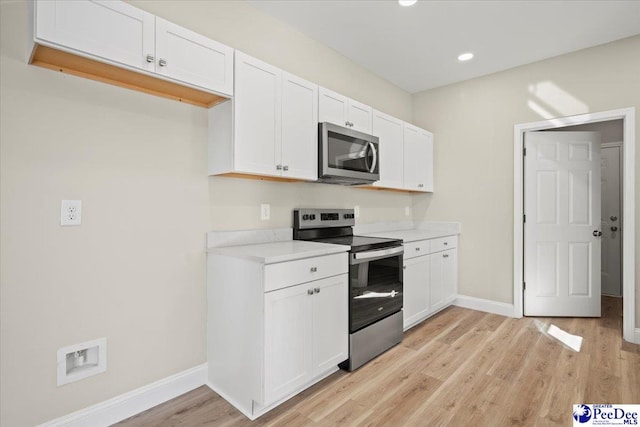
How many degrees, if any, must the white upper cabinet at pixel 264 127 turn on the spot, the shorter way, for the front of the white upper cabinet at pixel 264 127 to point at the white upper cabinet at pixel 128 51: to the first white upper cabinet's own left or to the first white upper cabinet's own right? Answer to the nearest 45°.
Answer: approximately 90° to the first white upper cabinet's own right

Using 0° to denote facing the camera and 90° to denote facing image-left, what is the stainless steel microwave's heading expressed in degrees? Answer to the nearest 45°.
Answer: approximately 315°

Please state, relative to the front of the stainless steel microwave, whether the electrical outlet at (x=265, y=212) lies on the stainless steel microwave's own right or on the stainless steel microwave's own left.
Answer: on the stainless steel microwave's own right

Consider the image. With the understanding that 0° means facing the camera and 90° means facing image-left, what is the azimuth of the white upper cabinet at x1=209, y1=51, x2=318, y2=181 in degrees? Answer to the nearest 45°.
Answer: approximately 315°

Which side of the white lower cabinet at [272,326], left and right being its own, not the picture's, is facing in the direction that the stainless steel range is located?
left

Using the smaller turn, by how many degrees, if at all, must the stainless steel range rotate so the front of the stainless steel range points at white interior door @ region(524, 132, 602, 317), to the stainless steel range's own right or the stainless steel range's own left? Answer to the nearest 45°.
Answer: approximately 90° to the stainless steel range's own left

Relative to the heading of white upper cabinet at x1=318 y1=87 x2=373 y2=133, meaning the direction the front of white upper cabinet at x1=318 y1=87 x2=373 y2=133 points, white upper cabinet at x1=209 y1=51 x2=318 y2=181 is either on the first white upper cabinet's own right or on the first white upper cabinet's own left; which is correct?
on the first white upper cabinet's own right
